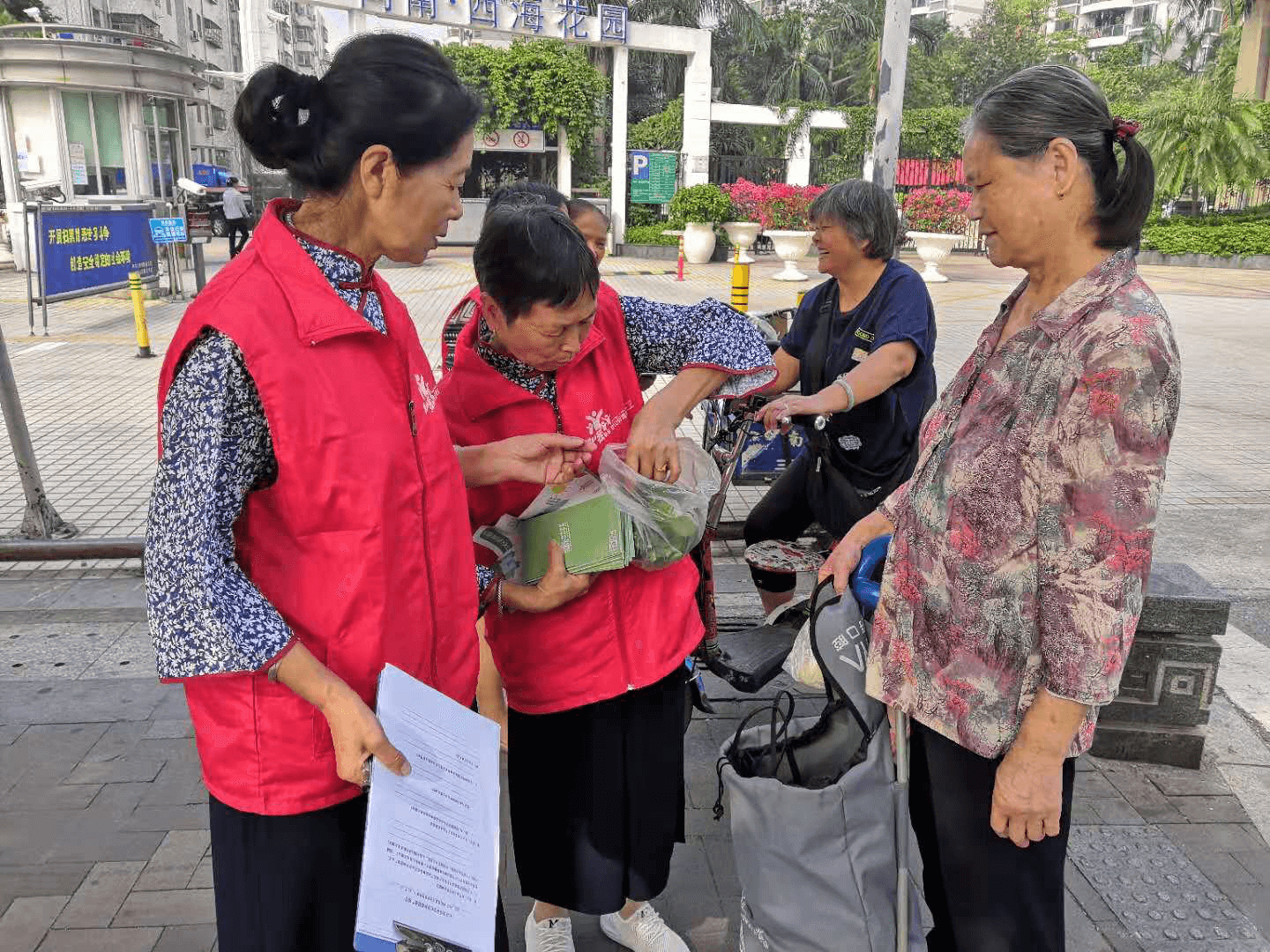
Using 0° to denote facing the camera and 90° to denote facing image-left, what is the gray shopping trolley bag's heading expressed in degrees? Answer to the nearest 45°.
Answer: approximately 45°

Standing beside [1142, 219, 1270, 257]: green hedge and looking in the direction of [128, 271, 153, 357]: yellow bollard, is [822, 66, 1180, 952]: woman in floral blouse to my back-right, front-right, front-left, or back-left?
front-left

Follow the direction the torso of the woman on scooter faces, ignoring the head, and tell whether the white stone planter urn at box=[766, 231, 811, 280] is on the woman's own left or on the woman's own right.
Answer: on the woman's own right

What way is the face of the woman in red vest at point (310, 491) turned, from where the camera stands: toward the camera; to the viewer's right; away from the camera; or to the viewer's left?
to the viewer's right

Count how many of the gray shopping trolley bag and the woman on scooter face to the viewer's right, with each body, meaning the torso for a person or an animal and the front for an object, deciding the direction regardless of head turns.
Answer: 0

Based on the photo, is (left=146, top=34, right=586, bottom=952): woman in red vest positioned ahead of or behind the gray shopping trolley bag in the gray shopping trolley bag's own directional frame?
ahead

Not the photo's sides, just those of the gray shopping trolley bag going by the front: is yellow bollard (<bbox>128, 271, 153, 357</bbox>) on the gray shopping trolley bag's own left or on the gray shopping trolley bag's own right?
on the gray shopping trolley bag's own right

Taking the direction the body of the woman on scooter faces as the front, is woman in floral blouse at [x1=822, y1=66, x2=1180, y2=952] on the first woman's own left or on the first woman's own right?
on the first woman's own left

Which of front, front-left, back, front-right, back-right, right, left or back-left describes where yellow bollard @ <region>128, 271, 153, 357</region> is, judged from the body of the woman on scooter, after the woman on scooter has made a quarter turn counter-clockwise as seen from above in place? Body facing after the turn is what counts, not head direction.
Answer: back

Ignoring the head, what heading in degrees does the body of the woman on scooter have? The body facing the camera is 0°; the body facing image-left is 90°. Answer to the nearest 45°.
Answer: approximately 45°

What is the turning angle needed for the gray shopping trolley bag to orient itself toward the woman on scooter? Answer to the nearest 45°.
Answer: approximately 135° to its right

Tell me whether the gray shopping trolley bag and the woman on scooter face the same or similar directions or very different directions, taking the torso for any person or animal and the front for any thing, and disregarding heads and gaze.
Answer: same or similar directions

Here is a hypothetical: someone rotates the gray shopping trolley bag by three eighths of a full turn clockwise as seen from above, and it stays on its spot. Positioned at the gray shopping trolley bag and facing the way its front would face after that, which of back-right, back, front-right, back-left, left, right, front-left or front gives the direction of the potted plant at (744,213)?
front

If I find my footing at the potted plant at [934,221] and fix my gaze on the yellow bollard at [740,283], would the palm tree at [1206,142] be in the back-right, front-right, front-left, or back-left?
back-left

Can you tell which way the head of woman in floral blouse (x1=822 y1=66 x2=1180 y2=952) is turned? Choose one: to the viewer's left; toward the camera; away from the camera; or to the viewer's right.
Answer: to the viewer's left

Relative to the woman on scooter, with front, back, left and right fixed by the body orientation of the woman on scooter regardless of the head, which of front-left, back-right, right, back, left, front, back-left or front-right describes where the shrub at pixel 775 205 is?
back-right
